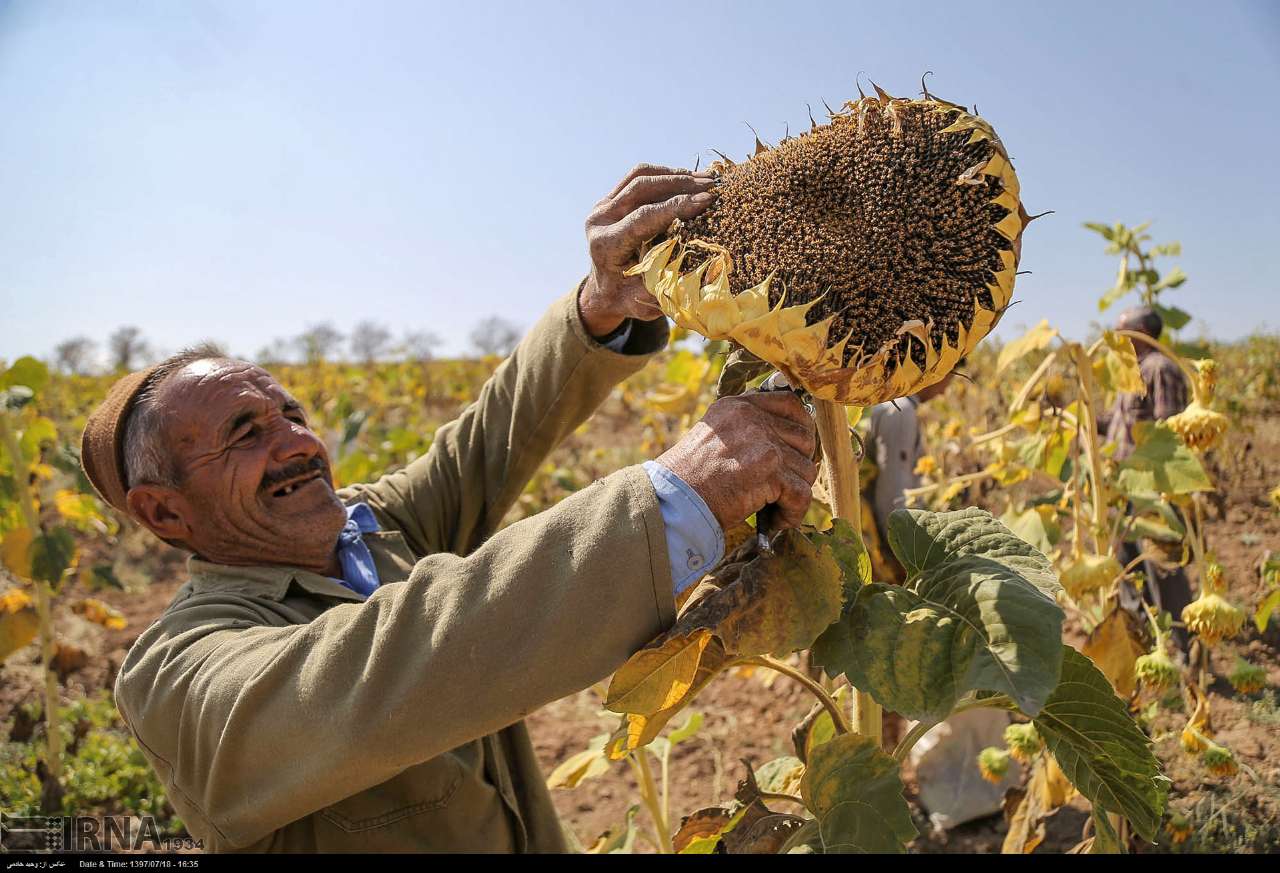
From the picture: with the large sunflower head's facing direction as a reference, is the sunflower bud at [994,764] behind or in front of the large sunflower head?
behind

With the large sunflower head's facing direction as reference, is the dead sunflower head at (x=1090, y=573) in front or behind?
behind

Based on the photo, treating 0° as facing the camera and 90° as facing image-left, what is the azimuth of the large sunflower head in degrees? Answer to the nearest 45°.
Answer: approximately 0°

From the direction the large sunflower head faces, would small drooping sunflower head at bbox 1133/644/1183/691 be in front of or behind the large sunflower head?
behind

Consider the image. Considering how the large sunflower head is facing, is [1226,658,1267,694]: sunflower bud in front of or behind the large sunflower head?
behind
